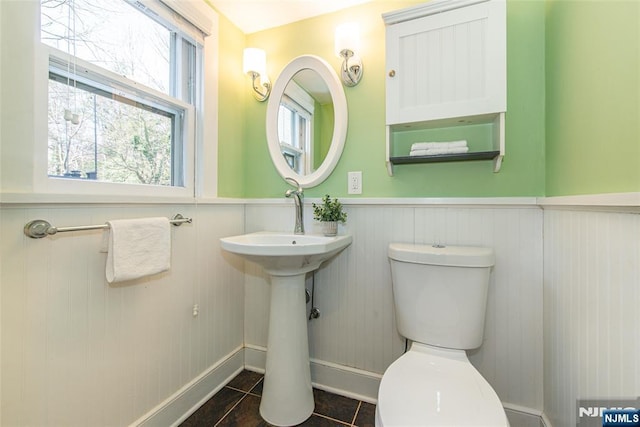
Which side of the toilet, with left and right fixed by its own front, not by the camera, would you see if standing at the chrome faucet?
right

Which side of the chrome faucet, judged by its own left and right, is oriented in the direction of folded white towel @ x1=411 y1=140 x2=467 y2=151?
left

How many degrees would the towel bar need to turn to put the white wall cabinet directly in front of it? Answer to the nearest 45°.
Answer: approximately 45° to its left

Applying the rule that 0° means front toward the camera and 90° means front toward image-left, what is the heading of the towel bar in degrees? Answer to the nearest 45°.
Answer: approximately 315°

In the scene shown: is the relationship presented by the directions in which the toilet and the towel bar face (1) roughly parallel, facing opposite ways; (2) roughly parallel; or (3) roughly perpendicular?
roughly perpendicular

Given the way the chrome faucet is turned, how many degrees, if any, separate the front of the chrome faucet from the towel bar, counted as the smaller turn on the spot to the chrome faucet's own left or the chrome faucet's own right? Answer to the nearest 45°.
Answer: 0° — it already faces it
